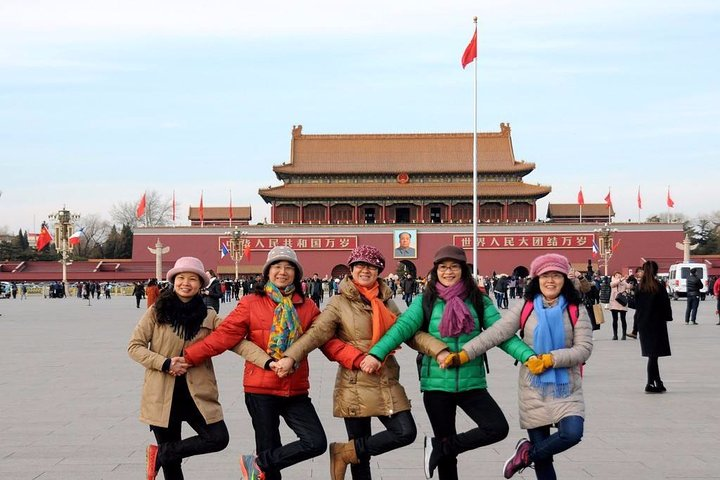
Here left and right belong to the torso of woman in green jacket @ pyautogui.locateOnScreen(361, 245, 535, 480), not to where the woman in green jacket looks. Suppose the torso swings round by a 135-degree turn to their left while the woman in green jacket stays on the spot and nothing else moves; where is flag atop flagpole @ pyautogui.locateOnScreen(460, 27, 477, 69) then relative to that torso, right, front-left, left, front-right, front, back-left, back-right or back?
front-left

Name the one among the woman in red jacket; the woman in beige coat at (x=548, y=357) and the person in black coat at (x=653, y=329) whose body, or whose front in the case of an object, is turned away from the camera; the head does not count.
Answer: the person in black coat

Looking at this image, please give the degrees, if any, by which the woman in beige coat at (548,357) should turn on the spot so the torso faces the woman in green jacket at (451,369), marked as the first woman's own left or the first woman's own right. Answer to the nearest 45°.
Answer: approximately 90° to the first woman's own right

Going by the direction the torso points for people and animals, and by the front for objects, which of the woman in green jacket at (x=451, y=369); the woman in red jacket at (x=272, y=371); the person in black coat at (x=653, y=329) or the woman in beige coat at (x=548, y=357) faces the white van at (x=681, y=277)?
the person in black coat

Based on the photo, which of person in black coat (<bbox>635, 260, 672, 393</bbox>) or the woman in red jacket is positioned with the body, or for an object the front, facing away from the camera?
the person in black coat

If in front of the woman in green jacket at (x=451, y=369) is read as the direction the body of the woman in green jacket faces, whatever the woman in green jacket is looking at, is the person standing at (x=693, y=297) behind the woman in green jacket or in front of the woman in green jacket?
behind

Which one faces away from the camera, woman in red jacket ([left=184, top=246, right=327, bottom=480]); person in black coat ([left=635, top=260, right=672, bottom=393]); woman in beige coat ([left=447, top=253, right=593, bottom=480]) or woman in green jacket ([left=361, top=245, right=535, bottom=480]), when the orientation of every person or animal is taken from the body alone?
the person in black coat

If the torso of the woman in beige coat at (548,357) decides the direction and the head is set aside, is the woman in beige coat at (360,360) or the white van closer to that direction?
the woman in beige coat

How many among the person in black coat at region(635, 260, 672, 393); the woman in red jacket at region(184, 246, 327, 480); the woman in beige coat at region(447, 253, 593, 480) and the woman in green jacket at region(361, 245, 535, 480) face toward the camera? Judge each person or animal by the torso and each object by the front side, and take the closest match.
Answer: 3

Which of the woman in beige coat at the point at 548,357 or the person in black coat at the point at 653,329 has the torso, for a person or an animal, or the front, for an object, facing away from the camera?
the person in black coat

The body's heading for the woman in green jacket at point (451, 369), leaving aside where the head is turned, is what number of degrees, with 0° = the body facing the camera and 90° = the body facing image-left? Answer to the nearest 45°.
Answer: approximately 0°

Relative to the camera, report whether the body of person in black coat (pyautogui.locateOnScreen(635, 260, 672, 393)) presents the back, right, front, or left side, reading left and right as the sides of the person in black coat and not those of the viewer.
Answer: back

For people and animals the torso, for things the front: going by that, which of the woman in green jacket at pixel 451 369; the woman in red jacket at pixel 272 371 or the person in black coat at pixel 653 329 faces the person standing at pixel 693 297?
the person in black coat
